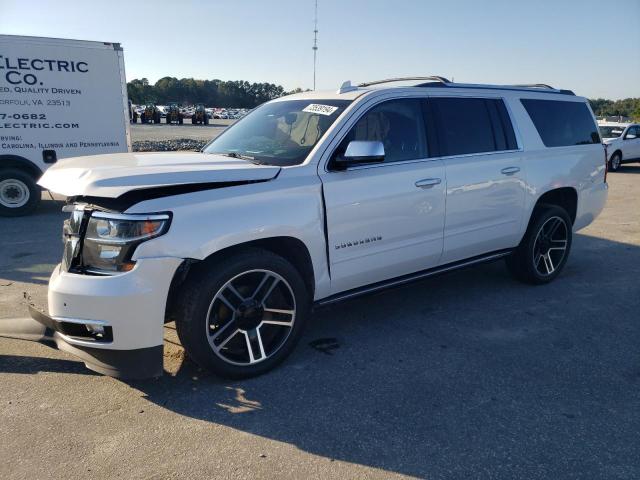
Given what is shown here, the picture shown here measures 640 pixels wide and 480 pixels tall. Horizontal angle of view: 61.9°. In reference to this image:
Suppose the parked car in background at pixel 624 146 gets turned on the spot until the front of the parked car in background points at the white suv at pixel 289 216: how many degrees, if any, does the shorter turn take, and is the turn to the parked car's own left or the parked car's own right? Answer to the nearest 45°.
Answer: approximately 45° to the parked car's own left

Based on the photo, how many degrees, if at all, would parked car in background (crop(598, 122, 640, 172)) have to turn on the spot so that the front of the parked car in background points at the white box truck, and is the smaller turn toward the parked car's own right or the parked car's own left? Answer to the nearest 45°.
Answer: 0° — it already faces it

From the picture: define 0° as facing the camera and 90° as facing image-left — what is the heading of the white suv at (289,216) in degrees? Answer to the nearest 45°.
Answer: approximately 45°

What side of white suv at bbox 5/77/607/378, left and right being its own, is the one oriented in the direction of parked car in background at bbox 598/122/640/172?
back

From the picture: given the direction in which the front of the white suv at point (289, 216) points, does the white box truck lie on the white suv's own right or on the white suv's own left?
on the white suv's own right
